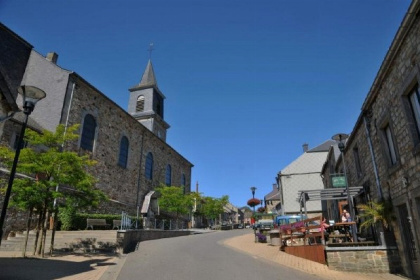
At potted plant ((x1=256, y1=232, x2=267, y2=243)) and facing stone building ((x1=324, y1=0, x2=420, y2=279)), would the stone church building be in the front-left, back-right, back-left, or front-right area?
back-right

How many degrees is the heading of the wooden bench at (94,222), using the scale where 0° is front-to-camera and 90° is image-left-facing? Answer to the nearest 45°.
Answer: approximately 315°

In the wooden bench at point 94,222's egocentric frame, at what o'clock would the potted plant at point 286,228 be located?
The potted plant is roughly at 12 o'clock from the wooden bench.

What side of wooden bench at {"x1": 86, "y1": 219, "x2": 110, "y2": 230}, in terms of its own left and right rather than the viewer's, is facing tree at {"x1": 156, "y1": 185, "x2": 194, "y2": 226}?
left

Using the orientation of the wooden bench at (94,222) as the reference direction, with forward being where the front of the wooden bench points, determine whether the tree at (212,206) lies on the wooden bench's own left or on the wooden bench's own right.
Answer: on the wooden bench's own left
